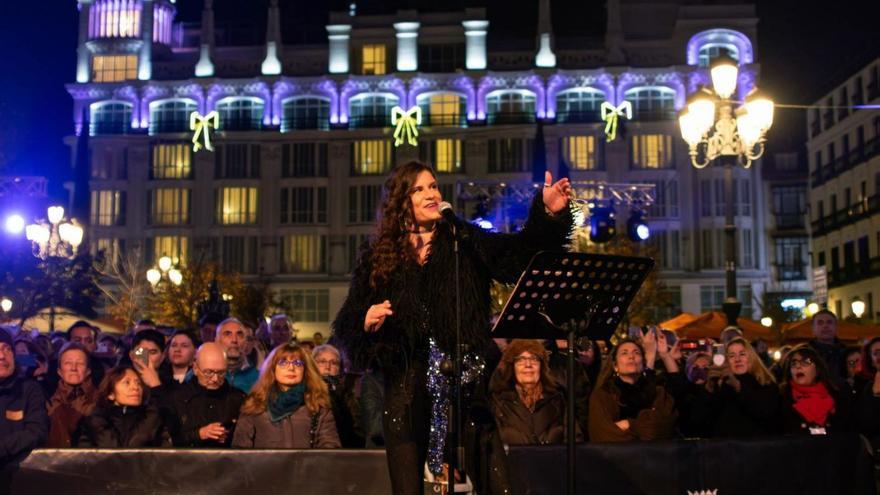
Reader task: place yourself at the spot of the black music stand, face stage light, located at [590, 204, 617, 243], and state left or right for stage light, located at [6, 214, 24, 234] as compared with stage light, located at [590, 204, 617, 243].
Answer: left

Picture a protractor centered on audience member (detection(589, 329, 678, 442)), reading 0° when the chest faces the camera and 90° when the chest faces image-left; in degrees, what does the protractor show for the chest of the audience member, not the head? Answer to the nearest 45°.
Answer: approximately 0°

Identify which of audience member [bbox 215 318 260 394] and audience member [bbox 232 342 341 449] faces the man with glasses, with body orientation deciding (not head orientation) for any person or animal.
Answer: audience member [bbox 215 318 260 394]

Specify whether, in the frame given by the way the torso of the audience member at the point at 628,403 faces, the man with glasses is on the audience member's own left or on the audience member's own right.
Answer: on the audience member's own right

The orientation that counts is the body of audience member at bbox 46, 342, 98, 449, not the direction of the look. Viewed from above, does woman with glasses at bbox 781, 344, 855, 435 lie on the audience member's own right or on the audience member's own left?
on the audience member's own left

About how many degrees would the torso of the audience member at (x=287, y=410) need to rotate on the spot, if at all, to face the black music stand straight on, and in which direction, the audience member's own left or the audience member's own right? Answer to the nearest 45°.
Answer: approximately 45° to the audience member's own left

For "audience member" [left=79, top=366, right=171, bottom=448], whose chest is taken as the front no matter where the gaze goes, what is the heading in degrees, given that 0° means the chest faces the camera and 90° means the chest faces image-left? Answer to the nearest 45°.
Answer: approximately 315°

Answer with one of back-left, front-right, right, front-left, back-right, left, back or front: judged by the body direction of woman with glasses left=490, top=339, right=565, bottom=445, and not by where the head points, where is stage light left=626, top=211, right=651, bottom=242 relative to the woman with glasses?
back

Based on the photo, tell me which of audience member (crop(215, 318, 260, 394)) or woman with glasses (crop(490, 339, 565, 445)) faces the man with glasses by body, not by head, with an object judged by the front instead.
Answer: the audience member

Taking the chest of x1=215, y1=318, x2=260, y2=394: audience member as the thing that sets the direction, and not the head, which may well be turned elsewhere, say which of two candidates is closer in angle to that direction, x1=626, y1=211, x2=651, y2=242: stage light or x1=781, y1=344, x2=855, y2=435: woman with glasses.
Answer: the woman with glasses
